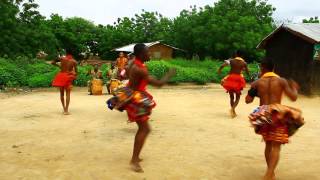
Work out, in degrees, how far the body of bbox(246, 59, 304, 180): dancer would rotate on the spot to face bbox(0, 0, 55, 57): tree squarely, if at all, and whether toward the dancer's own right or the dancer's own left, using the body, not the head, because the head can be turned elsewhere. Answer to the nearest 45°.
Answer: approximately 45° to the dancer's own left

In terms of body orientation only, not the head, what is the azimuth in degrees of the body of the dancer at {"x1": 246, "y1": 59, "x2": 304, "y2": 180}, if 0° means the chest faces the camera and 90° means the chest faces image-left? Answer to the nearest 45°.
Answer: approximately 180°

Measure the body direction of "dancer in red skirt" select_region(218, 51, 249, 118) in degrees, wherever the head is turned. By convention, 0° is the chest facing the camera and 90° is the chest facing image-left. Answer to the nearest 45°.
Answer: approximately 180°

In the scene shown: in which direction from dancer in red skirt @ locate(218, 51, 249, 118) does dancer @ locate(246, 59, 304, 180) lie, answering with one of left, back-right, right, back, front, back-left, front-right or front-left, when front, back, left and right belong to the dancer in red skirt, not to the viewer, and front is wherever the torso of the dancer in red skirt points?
back
